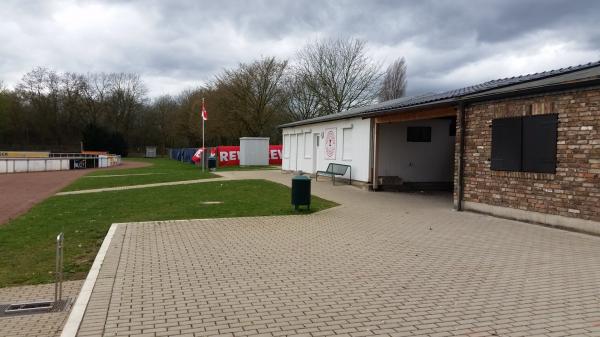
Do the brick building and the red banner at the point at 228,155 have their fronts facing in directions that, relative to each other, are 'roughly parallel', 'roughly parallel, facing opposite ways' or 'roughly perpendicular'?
roughly perpendicular

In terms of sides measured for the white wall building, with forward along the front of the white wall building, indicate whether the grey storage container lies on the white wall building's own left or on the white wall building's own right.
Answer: on the white wall building's own right

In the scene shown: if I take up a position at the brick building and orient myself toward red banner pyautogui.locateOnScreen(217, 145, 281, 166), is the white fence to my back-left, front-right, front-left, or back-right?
front-left

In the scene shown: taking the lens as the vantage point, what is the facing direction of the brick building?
facing the viewer and to the left of the viewer

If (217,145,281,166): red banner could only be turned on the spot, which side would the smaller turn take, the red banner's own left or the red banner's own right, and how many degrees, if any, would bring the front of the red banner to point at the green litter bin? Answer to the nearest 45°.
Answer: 0° — it already faces it

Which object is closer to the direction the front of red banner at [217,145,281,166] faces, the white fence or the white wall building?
the white wall building

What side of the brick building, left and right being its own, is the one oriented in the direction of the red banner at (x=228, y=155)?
right

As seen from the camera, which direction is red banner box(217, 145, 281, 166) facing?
toward the camera

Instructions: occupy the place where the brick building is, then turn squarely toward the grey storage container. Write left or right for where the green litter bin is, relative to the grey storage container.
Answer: left

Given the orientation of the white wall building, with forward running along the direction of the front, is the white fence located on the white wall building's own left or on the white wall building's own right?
on the white wall building's own right
